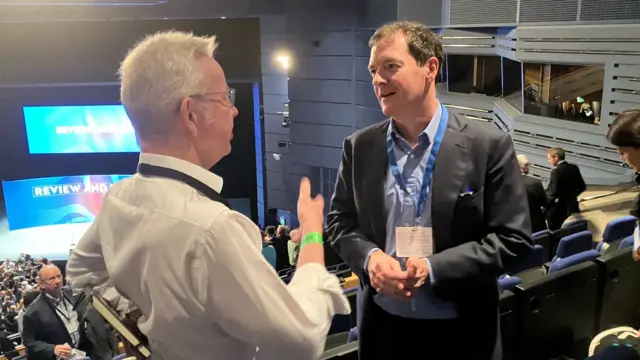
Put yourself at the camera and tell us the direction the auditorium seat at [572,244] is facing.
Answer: facing away from the viewer and to the left of the viewer

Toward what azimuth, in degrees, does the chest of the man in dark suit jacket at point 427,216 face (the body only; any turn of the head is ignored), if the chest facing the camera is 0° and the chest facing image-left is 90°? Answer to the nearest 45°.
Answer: approximately 45°

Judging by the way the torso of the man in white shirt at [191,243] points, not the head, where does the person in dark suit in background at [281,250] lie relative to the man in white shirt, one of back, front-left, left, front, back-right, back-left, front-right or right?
front-left

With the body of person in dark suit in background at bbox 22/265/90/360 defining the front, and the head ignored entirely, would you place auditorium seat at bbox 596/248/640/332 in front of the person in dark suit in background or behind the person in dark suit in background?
in front

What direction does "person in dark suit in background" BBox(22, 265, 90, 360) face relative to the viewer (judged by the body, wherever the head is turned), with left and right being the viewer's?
facing the viewer and to the right of the viewer

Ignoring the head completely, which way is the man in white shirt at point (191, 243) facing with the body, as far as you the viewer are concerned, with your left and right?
facing away from the viewer and to the right of the viewer

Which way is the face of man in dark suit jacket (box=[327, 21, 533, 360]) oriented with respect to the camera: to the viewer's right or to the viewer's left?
to the viewer's left

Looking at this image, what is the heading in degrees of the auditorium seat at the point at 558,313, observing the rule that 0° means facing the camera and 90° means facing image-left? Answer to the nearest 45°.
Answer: approximately 135°

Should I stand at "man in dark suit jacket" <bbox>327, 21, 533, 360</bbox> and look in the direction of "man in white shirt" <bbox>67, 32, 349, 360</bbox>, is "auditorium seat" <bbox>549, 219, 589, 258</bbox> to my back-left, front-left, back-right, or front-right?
back-right

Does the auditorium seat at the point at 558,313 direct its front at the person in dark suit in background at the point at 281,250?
yes
